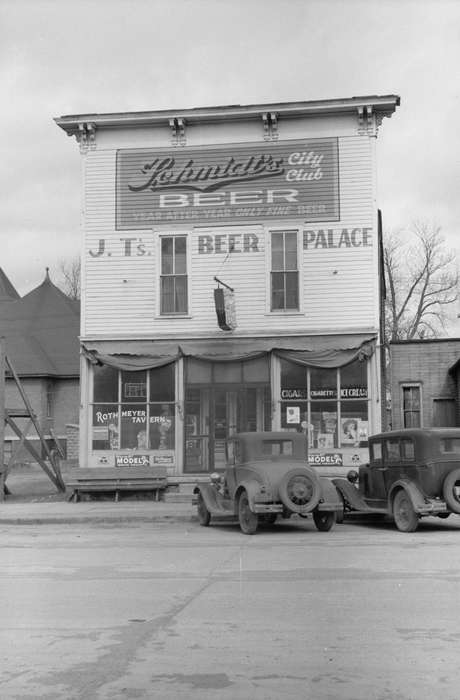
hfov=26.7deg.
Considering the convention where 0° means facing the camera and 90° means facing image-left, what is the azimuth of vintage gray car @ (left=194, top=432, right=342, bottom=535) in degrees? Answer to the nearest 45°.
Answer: approximately 135°

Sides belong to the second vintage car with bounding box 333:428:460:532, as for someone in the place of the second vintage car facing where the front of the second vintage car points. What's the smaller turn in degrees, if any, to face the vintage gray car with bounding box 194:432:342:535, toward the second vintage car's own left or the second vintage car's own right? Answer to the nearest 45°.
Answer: approximately 45° to the second vintage car's own left

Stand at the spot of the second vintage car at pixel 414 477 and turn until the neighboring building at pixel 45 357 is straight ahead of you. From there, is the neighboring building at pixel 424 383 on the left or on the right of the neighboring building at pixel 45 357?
right

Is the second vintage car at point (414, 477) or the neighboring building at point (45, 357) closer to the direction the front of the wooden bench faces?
the second vintage car

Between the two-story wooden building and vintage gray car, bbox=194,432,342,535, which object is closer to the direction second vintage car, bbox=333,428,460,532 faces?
the two-story wooden building

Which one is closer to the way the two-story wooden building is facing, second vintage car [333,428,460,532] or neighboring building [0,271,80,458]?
the second vintage car

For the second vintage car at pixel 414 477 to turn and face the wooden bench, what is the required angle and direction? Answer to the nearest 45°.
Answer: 0° — it already faces it

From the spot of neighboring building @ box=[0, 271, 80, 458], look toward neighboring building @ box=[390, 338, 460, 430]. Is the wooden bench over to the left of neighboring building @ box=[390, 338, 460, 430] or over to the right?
right

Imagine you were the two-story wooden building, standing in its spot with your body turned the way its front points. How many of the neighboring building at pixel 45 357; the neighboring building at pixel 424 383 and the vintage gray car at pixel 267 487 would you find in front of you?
1
